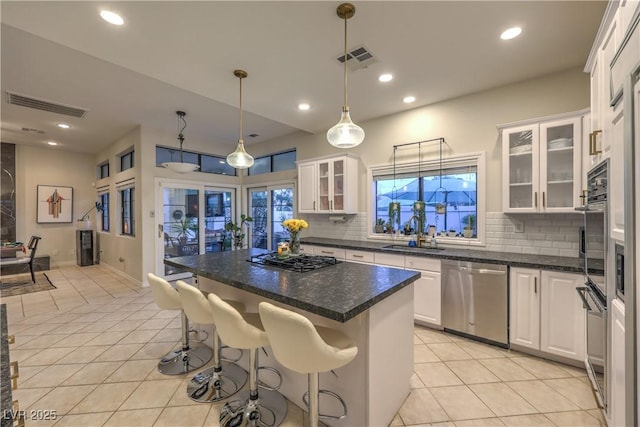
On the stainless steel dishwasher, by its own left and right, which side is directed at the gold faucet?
right

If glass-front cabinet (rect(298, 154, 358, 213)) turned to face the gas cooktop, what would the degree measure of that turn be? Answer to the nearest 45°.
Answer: approximately 45° to its left

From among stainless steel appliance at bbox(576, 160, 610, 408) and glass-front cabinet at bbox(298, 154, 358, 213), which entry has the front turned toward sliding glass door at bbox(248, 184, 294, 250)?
the stainless steel appliance

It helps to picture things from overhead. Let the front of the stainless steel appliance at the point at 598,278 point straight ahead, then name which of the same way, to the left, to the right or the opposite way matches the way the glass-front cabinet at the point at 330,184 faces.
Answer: to the left

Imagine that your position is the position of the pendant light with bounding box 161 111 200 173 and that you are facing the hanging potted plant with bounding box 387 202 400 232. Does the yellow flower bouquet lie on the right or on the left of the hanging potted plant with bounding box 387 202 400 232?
right

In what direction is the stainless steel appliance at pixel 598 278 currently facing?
to the viewer's left

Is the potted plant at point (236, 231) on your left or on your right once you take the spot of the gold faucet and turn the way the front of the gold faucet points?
on your right

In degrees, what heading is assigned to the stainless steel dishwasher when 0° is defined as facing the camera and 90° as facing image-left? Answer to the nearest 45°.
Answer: approximately 45°

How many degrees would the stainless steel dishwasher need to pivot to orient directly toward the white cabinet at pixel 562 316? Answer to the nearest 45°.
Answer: approximately 135° to its left

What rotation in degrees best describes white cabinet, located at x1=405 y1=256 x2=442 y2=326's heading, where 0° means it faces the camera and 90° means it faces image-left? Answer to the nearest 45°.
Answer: approximately 45°

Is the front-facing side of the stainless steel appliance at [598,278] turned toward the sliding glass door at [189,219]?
yes

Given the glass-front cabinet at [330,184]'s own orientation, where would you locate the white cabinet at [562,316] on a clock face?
The white cabinet is roughly at 9 o'clock from the glass-front cabinet.
